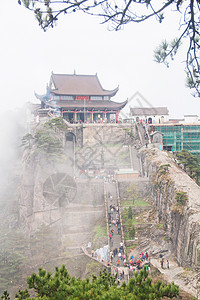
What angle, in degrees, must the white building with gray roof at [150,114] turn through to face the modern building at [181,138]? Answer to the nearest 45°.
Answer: approximately 45° to its left

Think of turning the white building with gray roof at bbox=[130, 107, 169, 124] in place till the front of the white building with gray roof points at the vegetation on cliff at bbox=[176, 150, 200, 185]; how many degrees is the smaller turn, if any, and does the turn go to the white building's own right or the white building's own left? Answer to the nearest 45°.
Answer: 0° — it already faces it

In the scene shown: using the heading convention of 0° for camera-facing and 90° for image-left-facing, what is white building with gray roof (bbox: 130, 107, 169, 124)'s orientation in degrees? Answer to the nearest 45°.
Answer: approximately 0°

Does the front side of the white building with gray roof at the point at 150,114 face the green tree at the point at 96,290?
yes

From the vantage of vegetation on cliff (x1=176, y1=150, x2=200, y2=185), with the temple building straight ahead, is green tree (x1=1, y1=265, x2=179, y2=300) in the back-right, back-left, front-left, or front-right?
back-left

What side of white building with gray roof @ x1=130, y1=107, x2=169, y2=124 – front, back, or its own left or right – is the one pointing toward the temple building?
right

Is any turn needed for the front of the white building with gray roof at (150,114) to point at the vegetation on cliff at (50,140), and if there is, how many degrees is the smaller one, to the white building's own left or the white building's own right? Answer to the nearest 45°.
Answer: approximately 45° to the white building's own right

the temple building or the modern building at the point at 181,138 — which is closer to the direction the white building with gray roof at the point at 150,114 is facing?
the modern building

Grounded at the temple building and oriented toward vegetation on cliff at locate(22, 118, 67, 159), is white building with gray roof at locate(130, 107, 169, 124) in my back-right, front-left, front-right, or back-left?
back-left
